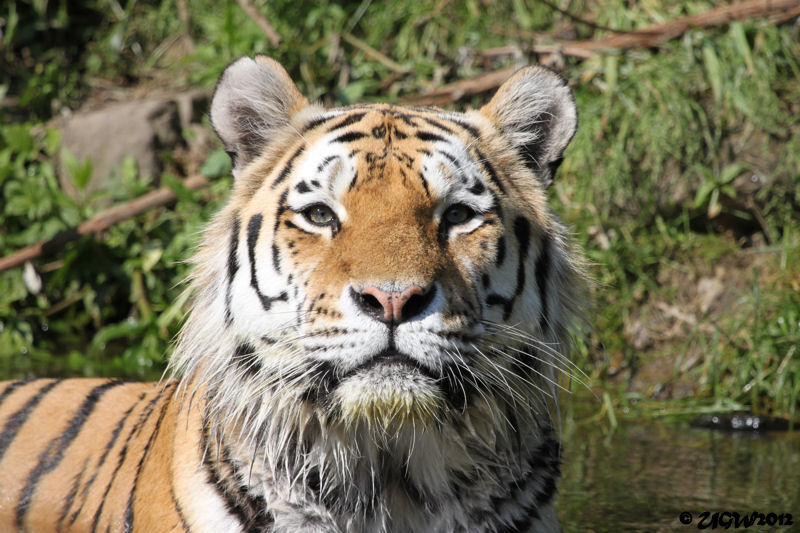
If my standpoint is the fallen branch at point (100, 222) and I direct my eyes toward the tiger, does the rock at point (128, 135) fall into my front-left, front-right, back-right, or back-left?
back-left

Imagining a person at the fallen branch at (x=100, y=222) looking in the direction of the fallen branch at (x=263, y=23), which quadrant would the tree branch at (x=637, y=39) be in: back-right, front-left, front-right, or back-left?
front-right

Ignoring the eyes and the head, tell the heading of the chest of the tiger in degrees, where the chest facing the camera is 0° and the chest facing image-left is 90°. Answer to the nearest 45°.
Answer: approximately 315°

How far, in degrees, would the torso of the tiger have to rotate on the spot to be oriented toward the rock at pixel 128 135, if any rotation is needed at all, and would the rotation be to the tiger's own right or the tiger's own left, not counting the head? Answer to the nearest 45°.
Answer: approximately 135° to the tiger's own left

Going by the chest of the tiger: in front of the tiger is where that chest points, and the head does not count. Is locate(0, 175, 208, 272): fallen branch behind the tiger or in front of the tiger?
behind

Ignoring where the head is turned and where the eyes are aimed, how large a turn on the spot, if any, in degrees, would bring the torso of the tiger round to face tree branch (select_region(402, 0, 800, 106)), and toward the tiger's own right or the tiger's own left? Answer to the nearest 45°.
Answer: approximately 90° to the tiger's own left

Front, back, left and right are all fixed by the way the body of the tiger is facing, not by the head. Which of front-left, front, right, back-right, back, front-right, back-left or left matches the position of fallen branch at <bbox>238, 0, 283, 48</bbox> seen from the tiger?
back-left

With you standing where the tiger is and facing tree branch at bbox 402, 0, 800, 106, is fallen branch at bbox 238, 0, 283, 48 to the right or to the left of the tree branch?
left
